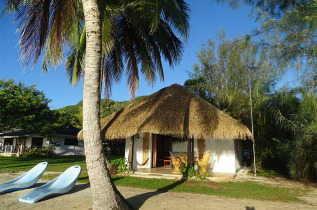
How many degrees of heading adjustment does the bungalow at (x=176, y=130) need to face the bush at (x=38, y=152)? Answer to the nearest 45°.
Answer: approximately 135° to its right

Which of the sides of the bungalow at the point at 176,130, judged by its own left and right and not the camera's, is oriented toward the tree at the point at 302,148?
left

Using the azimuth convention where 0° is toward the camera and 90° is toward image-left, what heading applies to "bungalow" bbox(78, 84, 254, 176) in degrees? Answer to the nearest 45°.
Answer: approximately 0°

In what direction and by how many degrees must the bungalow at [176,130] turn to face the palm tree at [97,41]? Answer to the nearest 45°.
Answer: approximately 45° to its right

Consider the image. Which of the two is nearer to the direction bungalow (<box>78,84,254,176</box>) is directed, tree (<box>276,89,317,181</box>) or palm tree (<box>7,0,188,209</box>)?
the palm tree

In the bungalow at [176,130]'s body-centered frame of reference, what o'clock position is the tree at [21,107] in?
The tree is roughly at 4 o'clock from the bungalow.

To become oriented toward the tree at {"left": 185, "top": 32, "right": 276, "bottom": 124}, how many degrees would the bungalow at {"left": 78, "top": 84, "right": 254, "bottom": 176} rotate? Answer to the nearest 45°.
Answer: approximately 135° to its left
